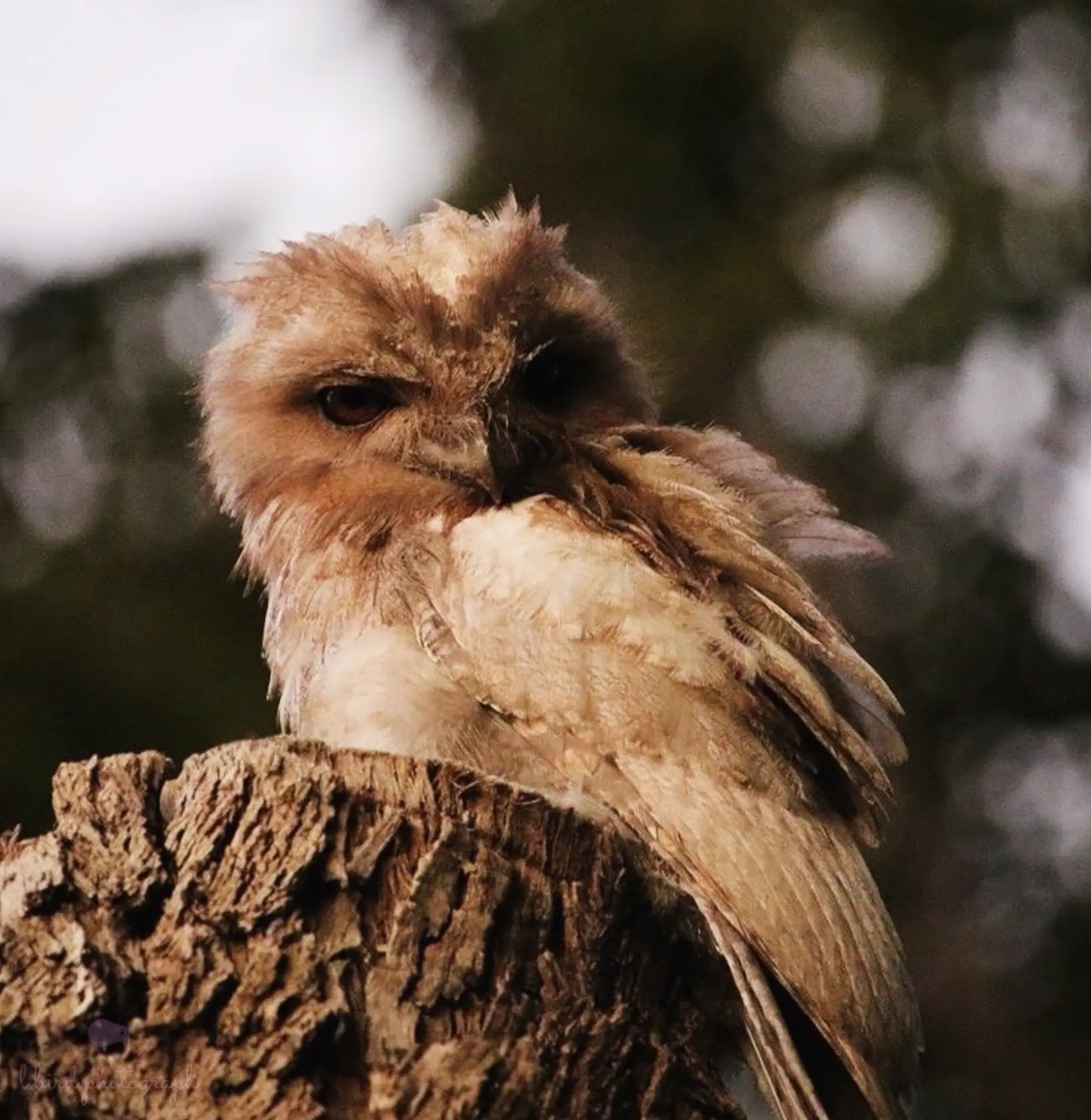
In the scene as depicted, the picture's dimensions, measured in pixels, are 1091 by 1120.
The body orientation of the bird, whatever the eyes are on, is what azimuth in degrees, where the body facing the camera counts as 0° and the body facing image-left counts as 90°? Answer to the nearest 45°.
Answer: approximately 90°
